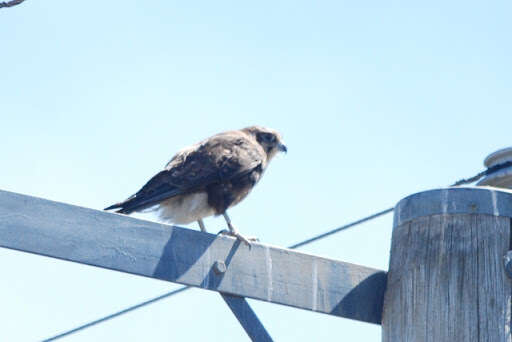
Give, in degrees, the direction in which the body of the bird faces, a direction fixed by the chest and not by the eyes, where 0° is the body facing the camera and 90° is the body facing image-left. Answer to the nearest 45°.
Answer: approximately 270°
